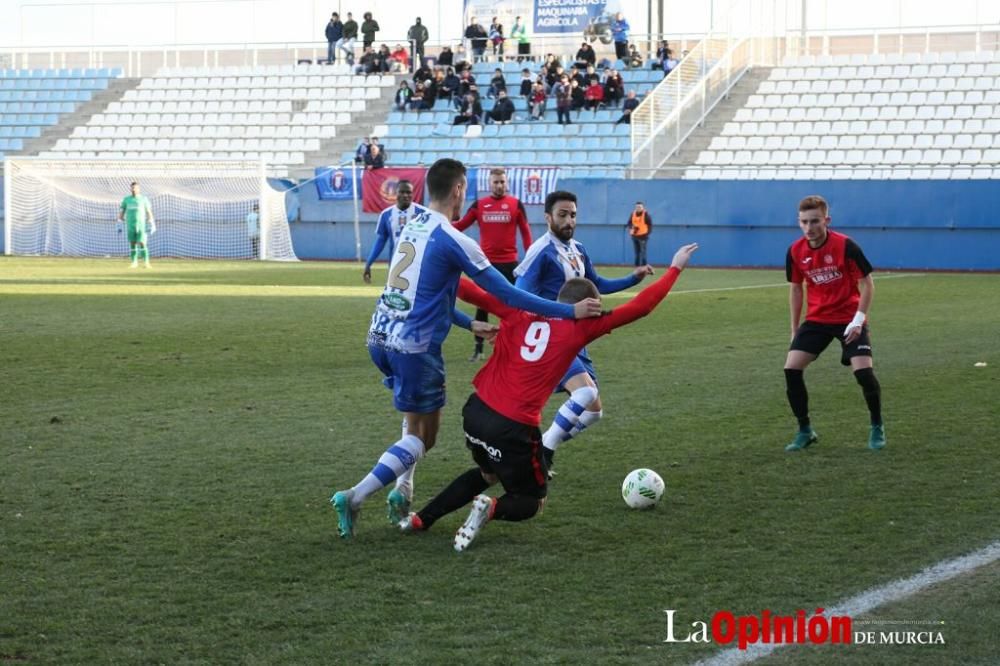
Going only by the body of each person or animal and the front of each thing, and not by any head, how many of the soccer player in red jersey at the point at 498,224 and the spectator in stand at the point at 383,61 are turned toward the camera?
2

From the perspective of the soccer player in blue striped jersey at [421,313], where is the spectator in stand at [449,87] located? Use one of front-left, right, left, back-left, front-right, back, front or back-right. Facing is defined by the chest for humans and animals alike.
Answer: front-left

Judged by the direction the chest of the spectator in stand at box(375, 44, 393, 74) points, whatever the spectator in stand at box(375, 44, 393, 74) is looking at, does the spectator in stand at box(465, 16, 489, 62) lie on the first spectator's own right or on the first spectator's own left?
on the first spectator's own left

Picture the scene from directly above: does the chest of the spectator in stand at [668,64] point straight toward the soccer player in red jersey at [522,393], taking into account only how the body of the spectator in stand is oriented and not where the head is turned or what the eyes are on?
yes

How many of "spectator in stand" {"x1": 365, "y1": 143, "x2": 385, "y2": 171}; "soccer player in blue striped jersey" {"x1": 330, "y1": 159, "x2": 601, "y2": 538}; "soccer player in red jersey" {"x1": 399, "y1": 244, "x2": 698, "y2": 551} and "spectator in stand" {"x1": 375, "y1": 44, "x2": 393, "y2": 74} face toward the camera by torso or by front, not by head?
2

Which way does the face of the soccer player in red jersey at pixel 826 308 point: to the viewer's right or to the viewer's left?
to the viewer's left

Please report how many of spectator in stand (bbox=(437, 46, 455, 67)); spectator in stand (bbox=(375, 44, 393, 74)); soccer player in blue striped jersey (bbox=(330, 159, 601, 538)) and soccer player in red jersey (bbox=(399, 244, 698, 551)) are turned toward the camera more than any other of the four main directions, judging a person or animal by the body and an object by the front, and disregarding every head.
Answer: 2
